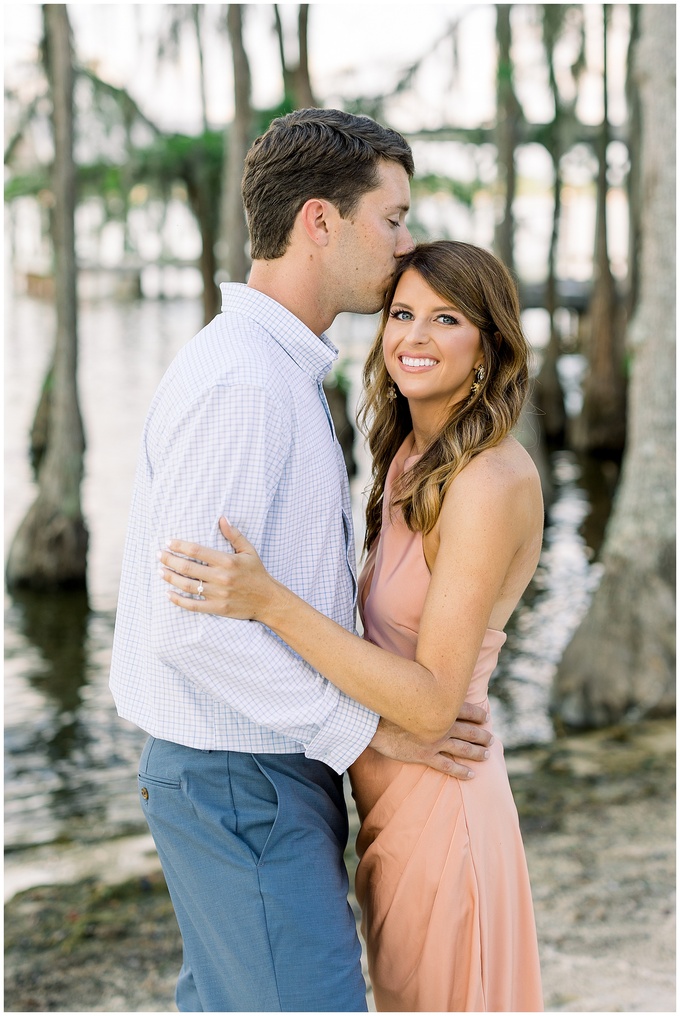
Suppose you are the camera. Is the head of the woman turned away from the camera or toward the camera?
toward the camera

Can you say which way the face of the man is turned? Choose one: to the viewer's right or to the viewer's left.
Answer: to the viewer's right

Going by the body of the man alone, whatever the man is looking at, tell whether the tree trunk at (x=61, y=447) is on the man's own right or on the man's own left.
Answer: on the man's own left

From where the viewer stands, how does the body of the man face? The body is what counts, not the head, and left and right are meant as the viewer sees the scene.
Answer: facing to the right of the viewer

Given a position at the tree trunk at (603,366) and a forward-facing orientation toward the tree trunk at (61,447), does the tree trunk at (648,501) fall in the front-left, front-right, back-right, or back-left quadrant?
front-left

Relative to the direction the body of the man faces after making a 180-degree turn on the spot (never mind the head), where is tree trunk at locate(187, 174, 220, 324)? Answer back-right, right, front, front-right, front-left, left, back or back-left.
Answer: right

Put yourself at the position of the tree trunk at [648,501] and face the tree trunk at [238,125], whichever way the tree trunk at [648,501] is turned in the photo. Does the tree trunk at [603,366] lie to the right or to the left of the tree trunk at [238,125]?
right

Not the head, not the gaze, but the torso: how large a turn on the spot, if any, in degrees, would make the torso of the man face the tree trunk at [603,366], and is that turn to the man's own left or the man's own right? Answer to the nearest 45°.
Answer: approximately 90° to the man's own left

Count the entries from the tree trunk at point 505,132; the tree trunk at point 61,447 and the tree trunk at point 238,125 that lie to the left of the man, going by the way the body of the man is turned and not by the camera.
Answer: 3

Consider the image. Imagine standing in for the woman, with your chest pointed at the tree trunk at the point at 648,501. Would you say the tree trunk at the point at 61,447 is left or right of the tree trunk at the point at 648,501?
left
